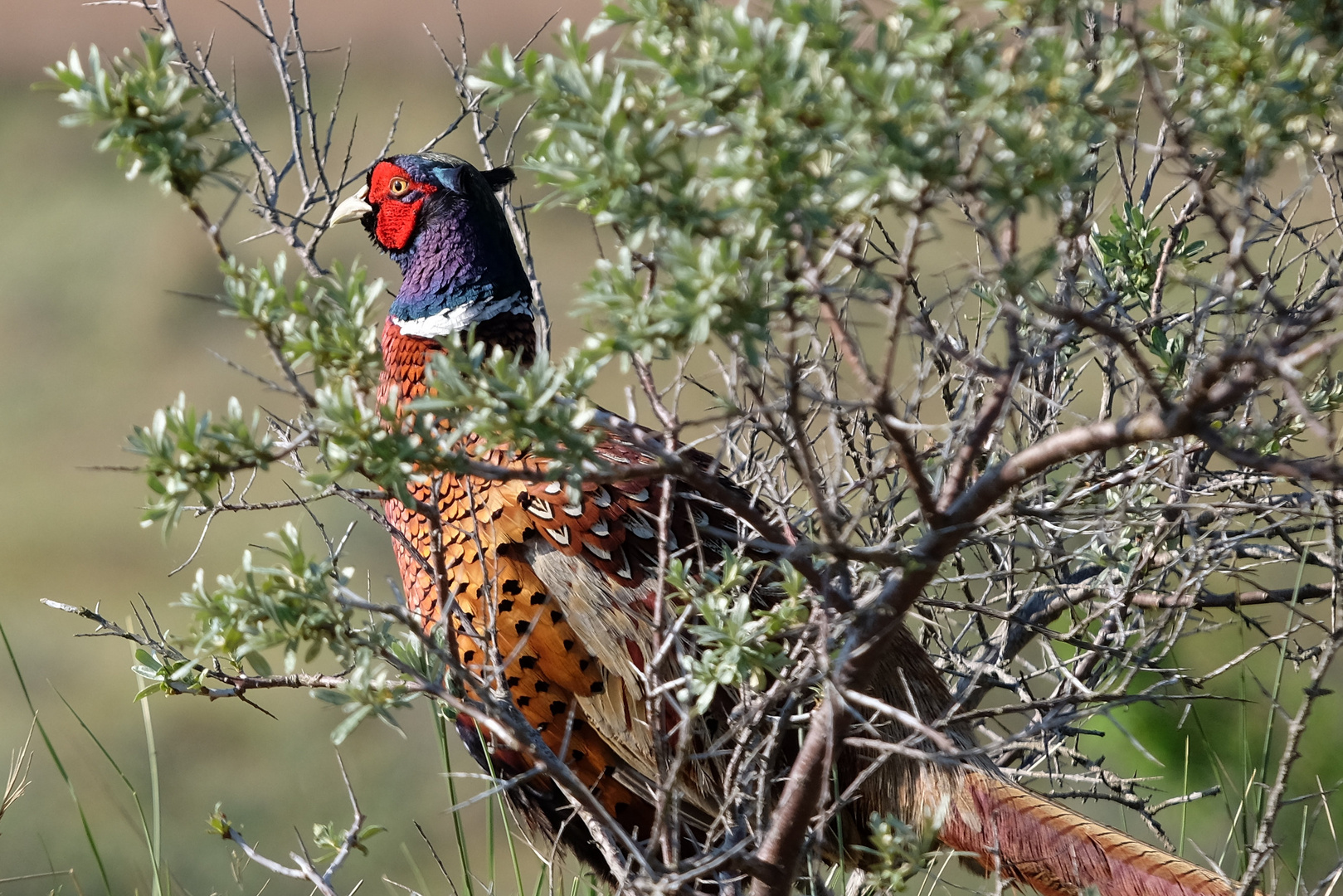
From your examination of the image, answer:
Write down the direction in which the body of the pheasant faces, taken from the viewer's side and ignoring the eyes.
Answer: to the viewer's left
